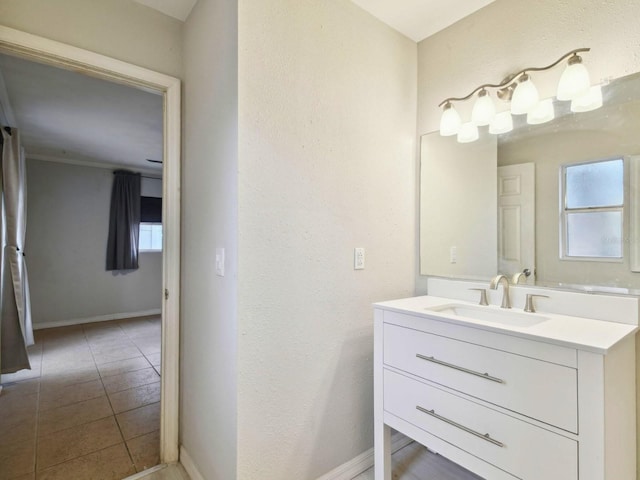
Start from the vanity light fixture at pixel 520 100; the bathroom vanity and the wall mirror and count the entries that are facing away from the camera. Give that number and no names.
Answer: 0

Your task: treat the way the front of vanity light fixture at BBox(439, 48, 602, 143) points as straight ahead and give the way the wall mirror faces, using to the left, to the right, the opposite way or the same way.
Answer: the same way

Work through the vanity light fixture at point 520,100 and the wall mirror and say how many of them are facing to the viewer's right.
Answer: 0

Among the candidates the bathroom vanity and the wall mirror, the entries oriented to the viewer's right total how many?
0

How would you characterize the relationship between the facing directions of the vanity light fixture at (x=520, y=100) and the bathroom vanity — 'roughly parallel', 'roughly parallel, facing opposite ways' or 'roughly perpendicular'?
roughly parallel

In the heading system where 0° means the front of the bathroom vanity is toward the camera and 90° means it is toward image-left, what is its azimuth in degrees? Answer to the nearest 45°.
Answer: approximately 45°

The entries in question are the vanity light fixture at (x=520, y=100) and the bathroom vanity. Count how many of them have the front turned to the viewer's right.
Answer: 0

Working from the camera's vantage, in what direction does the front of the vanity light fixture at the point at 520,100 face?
facing the viewer and to the left of the viewer

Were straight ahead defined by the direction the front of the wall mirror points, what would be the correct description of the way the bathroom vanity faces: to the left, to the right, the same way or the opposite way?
the same way

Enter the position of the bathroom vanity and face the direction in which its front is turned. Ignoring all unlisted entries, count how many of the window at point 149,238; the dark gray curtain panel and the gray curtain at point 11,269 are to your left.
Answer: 0

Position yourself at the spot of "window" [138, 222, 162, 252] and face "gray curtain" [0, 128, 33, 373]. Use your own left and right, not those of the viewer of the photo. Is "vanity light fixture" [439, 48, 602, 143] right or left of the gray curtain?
left

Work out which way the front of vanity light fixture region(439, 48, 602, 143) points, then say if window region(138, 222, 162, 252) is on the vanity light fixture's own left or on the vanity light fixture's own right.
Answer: on the vanity light fixture's own right
